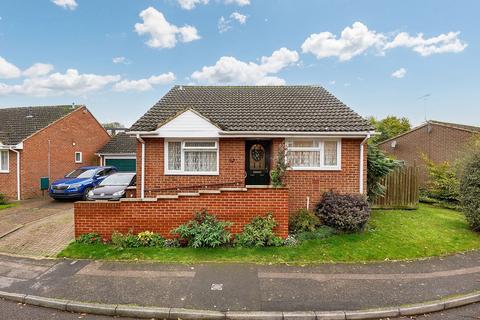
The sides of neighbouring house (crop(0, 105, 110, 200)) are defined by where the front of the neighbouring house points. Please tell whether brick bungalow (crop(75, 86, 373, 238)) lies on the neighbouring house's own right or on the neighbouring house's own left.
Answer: on the neighbouring house's own left

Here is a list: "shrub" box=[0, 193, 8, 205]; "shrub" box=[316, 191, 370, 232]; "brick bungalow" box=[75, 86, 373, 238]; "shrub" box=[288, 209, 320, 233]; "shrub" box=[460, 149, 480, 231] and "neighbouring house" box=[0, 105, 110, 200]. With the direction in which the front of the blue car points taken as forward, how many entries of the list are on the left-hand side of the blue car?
4

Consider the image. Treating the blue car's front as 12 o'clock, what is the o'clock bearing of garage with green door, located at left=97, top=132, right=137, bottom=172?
The garage with green door is roughly at 5 o'clock from the blue car.

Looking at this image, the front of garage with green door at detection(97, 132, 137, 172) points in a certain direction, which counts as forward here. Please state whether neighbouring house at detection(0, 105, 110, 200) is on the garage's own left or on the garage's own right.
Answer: on the garage's own right

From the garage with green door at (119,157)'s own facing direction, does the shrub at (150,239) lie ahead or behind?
ahead

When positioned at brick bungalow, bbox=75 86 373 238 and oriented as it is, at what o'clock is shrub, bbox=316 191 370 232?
The shrub is roughly at 10 o'clock from the brick bungalow.

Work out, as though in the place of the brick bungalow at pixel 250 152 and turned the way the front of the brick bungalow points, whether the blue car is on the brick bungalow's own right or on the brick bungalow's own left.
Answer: on the brick bungalow's own right

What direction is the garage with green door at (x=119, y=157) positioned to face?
toward the camera

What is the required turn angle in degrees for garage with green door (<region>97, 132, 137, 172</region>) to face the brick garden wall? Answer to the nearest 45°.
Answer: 0° — it already faces it

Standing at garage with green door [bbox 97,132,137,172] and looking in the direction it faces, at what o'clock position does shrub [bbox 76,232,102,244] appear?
The shrub is roughly at 12 o'clock from the garage with green door.

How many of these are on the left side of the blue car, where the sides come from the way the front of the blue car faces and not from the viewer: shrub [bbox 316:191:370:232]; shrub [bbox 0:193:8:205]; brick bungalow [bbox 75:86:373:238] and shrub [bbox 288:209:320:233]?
3

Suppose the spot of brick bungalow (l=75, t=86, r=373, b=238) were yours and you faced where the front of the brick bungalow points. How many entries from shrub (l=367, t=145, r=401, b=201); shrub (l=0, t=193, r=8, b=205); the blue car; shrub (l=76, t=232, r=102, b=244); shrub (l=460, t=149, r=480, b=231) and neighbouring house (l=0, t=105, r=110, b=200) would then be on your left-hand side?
2

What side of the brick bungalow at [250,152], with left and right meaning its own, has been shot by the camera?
front

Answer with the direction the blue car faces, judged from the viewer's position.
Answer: facing the viewer and to the left of the viewer

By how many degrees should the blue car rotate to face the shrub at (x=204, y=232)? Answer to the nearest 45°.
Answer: approximately 45° to its left

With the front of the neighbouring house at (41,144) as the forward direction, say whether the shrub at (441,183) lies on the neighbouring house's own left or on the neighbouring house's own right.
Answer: on the neighbouring house's own left

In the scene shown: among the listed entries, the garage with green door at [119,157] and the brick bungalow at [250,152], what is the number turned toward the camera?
2

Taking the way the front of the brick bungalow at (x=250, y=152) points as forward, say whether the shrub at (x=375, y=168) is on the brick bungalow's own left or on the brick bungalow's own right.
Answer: on the brick bungalow's own left
